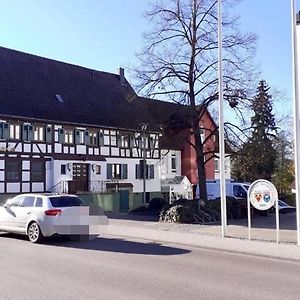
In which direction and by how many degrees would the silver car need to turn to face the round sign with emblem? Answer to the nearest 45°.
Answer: approximately 135° to its right

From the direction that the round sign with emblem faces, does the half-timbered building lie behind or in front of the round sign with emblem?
behind

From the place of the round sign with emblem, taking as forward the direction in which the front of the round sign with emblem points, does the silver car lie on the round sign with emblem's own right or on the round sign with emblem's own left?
on the round sign with emblem's own right

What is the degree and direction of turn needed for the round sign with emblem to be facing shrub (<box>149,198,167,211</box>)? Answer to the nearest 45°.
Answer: approximately 135° to its right

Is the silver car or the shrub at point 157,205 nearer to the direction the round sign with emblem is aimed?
the silver car

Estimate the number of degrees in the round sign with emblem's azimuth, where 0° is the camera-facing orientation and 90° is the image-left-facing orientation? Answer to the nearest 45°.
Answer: approximately 0°

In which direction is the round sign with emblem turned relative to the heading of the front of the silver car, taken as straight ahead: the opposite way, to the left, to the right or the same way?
to the left

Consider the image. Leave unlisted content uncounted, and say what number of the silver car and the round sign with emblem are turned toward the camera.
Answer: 1

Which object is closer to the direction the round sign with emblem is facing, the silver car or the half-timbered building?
the silver car

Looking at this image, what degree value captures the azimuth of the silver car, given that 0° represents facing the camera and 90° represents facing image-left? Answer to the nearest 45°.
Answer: approximately 135°
